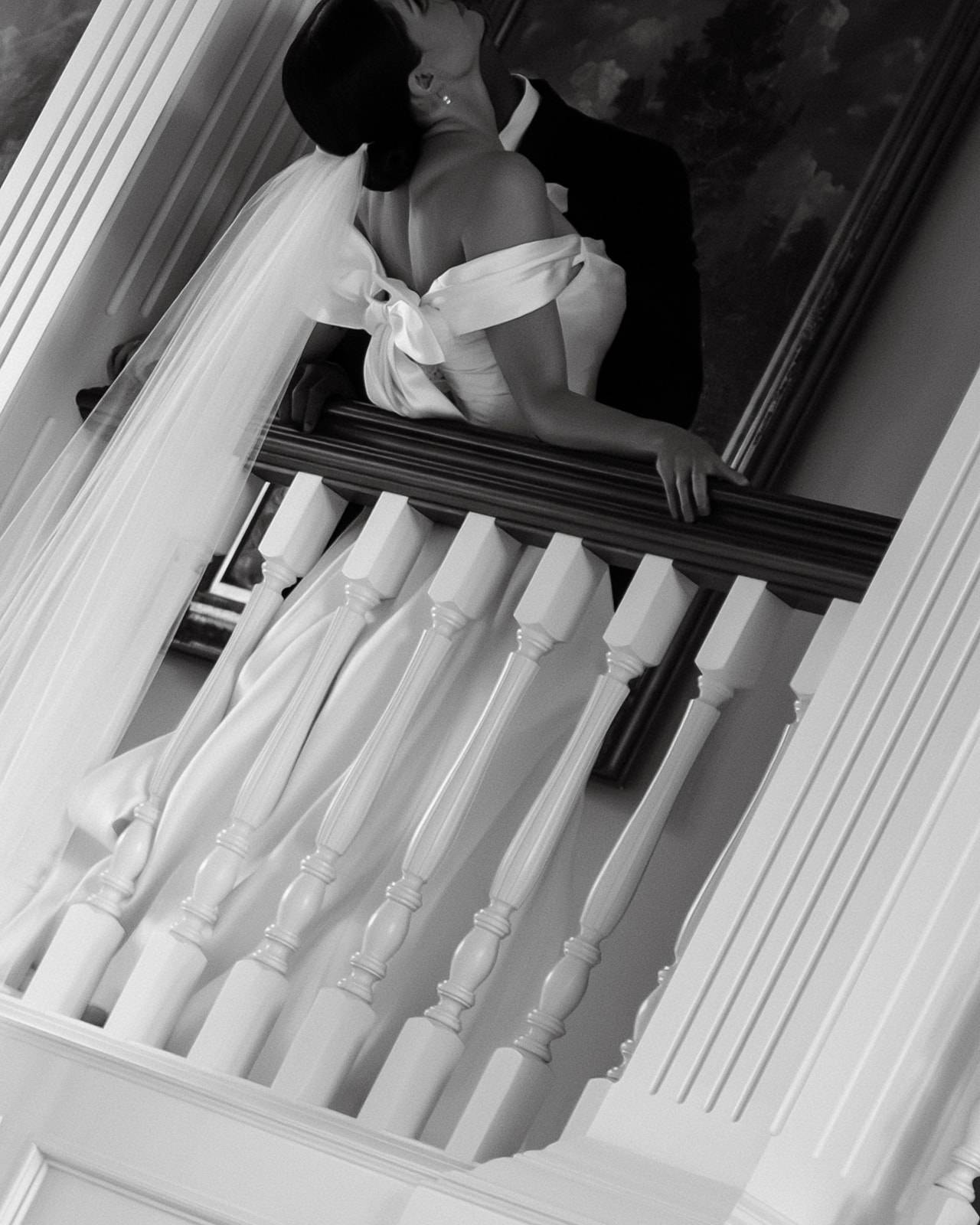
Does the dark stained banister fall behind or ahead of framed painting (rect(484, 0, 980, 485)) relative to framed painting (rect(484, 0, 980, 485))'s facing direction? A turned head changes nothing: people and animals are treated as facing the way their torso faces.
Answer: ahead

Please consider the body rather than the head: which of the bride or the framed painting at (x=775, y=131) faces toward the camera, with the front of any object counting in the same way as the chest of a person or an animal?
the framed painting

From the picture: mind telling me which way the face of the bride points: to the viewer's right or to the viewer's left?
to the viewer's right

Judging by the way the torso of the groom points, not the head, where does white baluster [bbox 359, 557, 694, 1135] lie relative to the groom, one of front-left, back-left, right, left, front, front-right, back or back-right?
front-left

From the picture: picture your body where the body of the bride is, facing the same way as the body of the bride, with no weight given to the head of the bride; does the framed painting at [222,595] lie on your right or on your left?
on your left

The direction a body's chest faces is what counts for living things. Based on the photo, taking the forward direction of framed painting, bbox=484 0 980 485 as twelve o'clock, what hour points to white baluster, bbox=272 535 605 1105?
The white baluster is roughly at 12 o'clock from the framed painting.

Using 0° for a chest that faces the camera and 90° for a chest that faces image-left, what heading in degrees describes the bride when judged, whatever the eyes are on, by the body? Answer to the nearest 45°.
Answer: approximately 225°

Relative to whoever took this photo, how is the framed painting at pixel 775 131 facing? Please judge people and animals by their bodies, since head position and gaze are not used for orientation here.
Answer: facing the viewer

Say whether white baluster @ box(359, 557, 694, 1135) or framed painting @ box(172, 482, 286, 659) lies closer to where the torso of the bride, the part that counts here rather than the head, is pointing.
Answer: the framed painting

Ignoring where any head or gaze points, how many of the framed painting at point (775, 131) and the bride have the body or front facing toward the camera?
1
